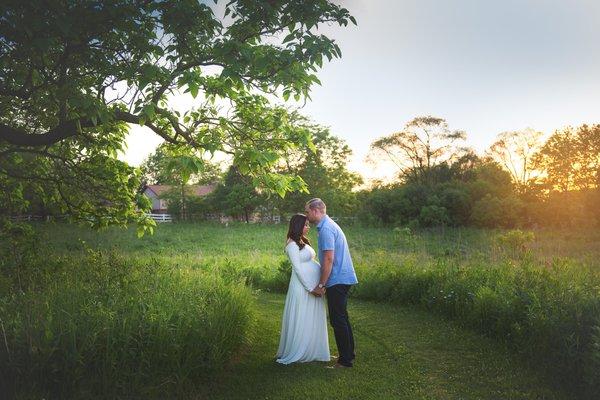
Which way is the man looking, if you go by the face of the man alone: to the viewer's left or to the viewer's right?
to the viewer's left

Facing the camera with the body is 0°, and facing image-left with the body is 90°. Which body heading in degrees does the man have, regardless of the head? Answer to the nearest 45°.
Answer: approximately 90°

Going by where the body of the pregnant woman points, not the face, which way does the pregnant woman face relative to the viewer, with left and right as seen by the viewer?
facing to the right of the viewer

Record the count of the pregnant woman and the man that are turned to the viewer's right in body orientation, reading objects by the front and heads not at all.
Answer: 1

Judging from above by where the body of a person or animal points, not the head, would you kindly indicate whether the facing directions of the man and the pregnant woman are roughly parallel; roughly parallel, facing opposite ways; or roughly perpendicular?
roughly parallel, facing opposite ways

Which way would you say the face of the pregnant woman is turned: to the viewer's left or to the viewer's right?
to the viewer's right
